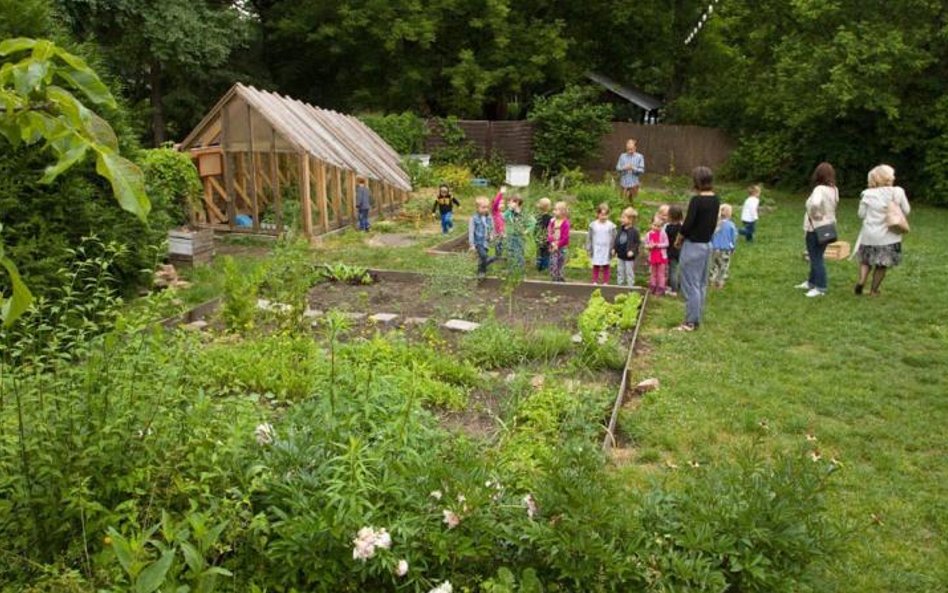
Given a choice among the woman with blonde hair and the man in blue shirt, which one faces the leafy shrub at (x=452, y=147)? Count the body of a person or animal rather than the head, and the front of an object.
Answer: the woman with blonde hair

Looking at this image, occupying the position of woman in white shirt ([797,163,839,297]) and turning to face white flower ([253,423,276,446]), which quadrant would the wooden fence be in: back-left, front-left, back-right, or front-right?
back-right

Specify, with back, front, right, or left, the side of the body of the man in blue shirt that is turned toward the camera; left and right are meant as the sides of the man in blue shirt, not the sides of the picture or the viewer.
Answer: front

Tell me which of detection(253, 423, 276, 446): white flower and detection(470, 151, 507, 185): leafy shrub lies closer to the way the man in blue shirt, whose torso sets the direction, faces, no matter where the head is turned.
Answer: the white flower

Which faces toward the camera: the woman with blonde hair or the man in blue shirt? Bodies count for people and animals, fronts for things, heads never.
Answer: the man in blue shirt

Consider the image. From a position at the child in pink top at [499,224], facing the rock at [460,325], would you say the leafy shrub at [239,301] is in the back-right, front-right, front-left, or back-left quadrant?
front-right

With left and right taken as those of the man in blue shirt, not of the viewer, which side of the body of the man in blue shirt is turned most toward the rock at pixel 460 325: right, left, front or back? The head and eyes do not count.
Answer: front

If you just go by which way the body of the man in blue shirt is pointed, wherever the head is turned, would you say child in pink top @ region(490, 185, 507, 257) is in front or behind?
in front

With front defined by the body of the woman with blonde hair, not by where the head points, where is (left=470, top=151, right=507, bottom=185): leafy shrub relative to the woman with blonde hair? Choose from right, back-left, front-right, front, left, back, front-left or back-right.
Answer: front

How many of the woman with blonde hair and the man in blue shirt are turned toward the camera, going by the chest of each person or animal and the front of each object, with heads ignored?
1

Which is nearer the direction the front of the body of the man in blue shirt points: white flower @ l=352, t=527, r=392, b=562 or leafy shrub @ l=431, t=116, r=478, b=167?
the white flower

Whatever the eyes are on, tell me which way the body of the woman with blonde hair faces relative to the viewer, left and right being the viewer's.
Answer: facing away from the viewer and to the left of the viewer

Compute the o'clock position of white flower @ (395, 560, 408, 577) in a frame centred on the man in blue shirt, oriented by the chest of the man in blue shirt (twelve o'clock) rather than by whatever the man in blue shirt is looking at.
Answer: The white flower is roughly at 12 o'clock from the man in blue shirt.
